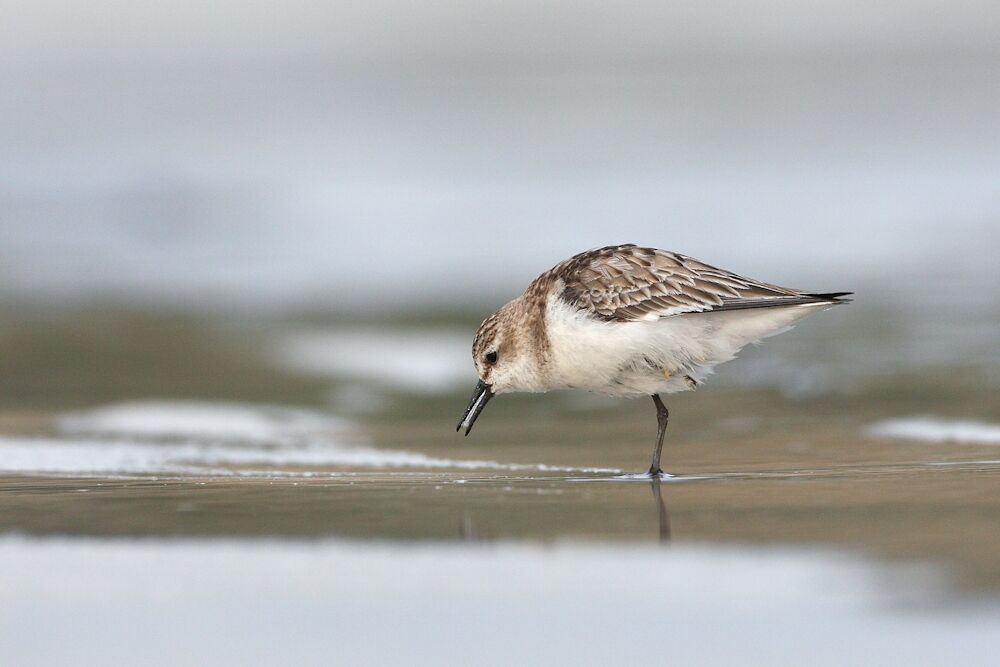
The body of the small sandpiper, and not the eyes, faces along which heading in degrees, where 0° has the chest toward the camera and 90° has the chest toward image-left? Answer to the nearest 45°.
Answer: approximately 90°
